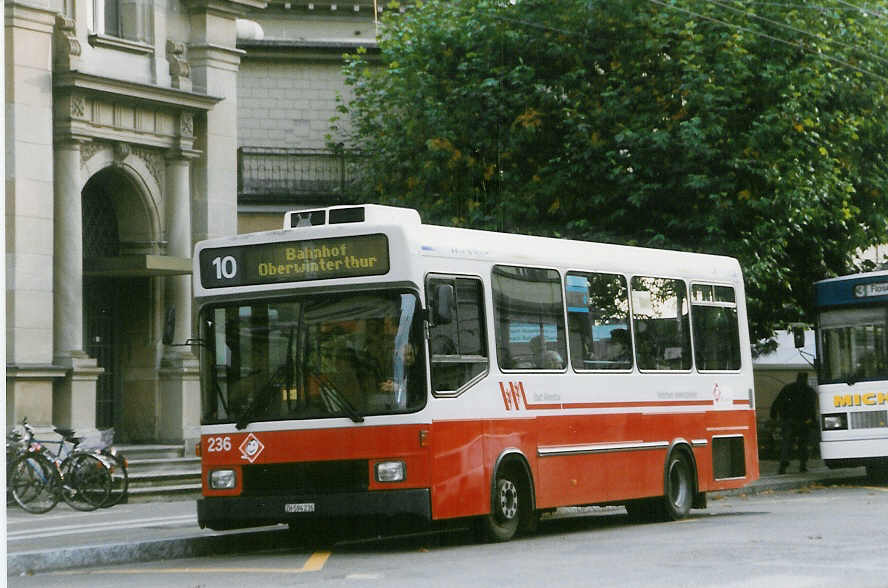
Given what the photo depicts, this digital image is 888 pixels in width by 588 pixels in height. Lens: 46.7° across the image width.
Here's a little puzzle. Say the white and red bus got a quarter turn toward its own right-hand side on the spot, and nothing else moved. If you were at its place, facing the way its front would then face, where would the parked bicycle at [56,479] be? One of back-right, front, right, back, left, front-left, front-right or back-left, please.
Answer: front

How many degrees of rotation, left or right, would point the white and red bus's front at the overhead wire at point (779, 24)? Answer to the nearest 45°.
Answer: approximately 180°

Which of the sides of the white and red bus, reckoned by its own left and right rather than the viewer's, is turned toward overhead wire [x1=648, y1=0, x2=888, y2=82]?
back

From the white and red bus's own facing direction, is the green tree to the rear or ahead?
to the rear

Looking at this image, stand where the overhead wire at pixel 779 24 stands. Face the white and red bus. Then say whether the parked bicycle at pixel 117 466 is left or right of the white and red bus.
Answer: right

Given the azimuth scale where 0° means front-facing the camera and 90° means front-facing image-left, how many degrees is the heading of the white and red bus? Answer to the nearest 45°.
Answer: approximately 45°

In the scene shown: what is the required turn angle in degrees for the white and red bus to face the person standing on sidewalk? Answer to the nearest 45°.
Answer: approximately 180°
